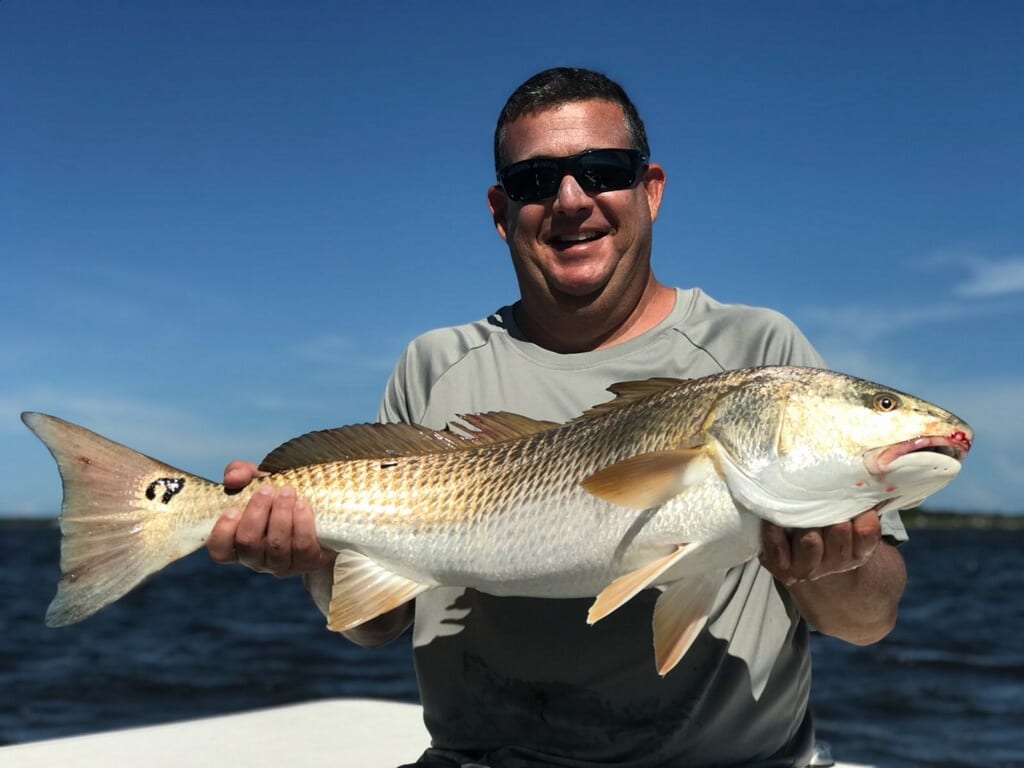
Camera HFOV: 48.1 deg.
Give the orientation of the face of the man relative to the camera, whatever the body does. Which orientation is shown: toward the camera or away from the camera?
toward the camera

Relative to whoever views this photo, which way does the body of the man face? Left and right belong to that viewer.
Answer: facing the viewer

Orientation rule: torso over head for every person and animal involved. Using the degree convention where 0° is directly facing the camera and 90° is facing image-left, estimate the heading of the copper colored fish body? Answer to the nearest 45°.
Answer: approximately 270°
